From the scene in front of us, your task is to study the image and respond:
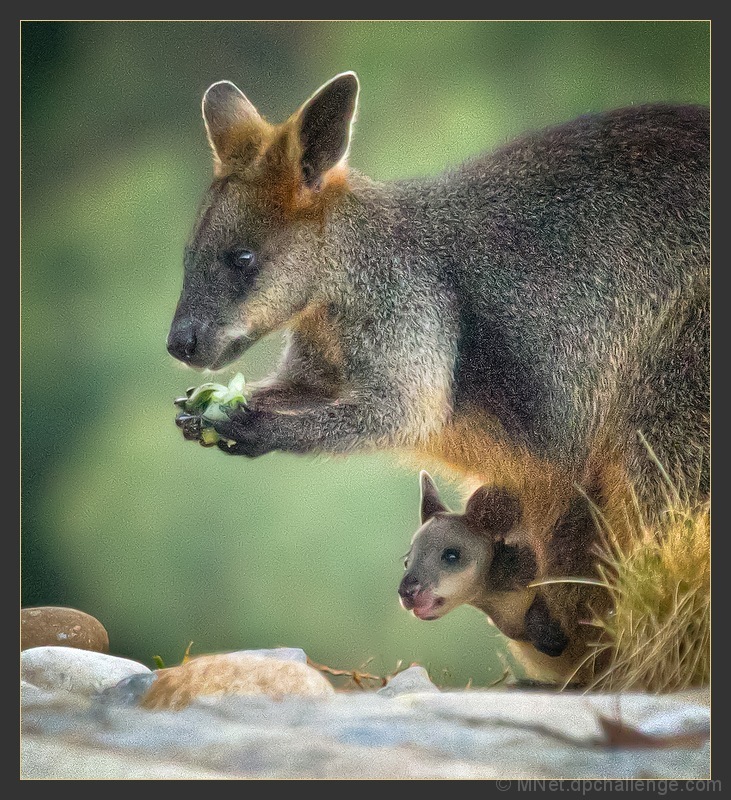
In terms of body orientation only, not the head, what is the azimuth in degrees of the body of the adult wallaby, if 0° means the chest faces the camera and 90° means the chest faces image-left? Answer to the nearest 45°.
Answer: approximately 90°

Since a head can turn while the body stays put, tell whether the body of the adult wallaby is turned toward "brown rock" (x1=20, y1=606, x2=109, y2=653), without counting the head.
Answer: yes

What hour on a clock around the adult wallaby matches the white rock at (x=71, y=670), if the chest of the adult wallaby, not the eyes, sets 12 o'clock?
The white rock is roughly at 12 o'clock from the adult wallaby.
